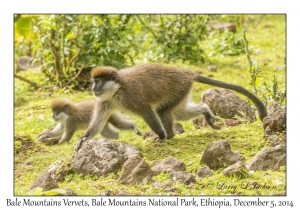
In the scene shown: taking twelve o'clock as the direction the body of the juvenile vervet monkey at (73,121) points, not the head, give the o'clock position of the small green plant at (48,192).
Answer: The small green plant is roughly at 9 o'clock from the juvenile vervet monkey.

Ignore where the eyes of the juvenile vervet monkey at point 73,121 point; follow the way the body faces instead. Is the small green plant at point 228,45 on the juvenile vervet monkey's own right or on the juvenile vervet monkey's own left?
on the juvenile vervet monkey's own right

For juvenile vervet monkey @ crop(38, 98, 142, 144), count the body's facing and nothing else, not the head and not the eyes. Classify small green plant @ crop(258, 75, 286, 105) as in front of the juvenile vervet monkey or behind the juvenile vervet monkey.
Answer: behind

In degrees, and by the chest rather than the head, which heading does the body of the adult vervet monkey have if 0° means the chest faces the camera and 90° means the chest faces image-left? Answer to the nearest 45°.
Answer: approximately 90°

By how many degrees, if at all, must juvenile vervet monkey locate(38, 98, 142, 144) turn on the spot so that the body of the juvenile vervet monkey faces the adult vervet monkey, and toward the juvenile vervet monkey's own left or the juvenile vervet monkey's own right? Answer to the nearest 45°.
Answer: approximately 135° to the juvenile vervet monkey's own left

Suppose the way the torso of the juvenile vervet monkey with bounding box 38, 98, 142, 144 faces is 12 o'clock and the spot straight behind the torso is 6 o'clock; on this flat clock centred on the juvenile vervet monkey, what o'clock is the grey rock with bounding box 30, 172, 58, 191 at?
The grey rock is roughly at 9 o'clock from the juvenile vervet monkey.

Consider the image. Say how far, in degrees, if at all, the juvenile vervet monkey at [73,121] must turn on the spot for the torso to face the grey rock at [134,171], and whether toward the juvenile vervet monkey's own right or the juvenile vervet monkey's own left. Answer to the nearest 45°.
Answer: approximately 90° to the juvenile vervet monkey's own left

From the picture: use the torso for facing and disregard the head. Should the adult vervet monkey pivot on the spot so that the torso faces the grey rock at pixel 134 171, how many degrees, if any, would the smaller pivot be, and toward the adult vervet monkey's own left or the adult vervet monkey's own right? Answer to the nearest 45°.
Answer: approximately 90° to the adult vervet monkey's own left

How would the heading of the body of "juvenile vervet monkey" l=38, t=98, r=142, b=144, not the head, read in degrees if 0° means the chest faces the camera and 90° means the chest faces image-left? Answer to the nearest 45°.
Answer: approximately 90°
